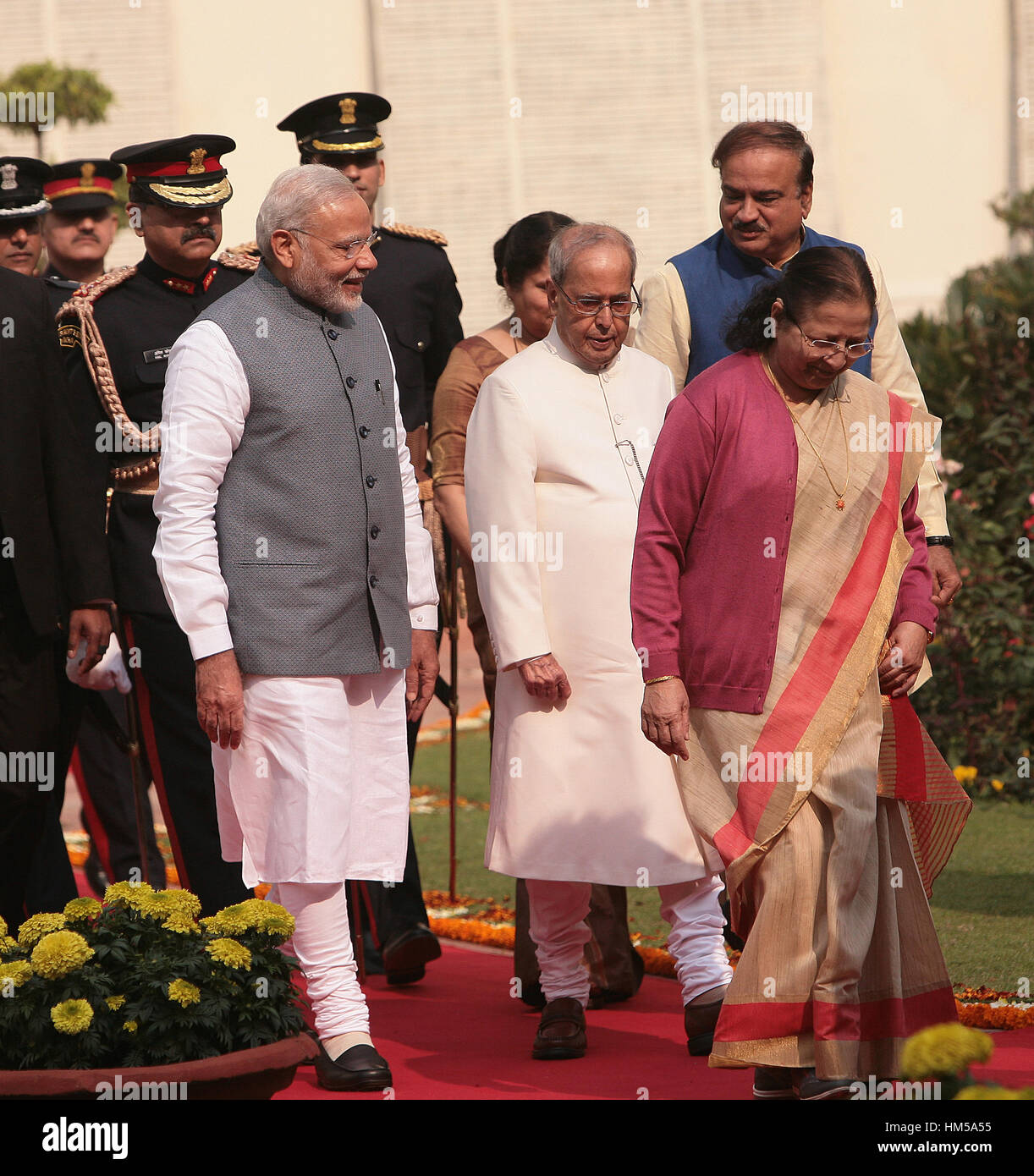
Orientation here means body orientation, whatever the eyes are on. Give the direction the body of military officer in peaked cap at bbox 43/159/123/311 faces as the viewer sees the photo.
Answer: toward the camera

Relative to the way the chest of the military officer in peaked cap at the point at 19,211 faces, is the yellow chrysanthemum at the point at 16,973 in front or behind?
in front

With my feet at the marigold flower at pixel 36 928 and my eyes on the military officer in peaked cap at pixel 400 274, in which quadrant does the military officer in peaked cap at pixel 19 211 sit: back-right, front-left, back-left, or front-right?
front-left

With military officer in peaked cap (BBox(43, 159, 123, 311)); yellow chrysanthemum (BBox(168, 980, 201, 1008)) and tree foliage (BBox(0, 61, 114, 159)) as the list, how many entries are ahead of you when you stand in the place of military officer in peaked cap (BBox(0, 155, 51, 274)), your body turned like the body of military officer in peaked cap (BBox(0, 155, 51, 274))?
1

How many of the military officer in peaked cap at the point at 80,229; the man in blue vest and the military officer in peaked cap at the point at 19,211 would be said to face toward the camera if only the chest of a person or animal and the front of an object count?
3

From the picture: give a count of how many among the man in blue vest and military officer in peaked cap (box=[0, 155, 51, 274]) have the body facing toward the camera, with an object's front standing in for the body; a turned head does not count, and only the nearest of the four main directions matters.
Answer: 2

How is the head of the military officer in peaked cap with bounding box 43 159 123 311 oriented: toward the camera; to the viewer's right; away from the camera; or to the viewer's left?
toward the camera

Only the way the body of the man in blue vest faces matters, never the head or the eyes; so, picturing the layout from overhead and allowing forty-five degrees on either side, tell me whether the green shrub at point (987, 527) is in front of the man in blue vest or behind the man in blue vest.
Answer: behind

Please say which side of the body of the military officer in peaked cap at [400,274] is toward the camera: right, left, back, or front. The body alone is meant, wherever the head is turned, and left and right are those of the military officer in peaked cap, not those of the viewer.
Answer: front

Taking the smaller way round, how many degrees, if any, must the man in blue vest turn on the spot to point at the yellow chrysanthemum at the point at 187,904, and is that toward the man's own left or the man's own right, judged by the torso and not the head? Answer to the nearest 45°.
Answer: approximately 45° to the man's own right

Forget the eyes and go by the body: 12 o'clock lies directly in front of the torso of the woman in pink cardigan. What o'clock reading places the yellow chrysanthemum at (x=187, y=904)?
The yellow chrysanthemum is roughly at 4 o'clock from the woman in pink cardigan.

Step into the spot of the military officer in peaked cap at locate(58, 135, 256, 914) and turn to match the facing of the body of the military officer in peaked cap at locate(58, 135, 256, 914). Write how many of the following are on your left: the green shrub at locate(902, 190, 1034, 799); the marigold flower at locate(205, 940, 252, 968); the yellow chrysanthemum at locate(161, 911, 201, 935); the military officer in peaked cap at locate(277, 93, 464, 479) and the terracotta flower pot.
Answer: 2

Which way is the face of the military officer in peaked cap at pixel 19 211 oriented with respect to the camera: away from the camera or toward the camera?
toward the camera

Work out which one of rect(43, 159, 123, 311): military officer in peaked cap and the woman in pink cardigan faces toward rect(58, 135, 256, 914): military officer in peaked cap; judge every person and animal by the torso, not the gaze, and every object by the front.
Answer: rect(43, 159, 123, 311): military officer in peaked cap

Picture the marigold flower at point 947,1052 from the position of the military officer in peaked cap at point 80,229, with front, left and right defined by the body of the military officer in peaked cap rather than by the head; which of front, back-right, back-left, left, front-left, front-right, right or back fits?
front

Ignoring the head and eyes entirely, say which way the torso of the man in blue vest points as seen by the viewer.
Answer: toward the camera

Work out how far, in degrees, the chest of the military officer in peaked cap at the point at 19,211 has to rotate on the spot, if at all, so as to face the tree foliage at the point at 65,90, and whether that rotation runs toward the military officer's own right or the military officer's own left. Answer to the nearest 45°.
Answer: approximately 180°

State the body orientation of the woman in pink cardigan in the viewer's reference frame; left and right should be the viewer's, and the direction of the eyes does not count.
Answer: facing the viewer and to the right of the viewer

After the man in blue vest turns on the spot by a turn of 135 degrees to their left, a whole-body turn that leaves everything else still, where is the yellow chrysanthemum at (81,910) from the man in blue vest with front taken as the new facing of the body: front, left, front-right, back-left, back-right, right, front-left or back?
back

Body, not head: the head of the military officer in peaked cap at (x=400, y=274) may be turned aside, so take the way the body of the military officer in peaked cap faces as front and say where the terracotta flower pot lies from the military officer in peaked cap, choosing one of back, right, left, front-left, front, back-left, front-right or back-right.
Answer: front
